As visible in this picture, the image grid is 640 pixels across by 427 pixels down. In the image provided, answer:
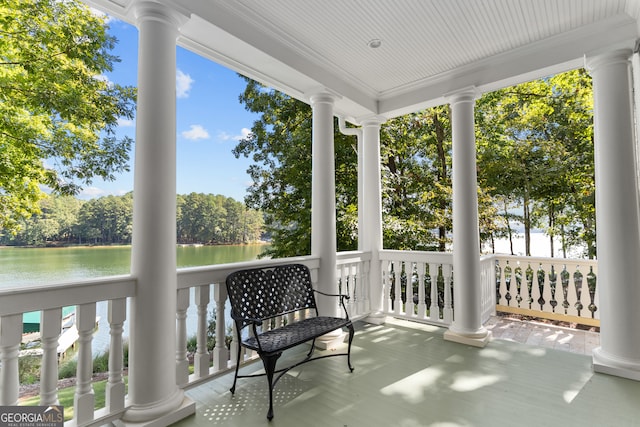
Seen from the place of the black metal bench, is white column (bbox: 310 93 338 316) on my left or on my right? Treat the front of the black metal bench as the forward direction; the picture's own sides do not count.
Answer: on my left

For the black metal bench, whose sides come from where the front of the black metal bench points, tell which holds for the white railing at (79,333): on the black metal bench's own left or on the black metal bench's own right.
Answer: on the black metal bench's own right

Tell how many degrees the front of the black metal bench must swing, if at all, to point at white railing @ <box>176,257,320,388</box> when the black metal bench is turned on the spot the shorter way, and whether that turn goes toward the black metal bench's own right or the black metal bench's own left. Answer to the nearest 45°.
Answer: approximately 135° to the black metal bench's own right

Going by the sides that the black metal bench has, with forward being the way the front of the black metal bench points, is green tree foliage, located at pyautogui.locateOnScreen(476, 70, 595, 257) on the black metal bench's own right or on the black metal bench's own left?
on the black metal bench's own left

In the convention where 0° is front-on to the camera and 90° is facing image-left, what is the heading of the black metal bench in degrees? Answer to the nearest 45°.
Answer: approximately 315°
